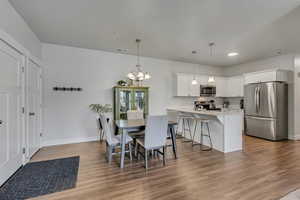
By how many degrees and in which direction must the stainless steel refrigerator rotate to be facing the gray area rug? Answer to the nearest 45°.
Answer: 0° — it already faces it

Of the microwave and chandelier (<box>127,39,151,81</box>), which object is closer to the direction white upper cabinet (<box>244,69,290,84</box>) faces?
the chandelier

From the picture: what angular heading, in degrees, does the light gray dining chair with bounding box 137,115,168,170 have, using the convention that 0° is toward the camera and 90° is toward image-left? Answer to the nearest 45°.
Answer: approximately 135°

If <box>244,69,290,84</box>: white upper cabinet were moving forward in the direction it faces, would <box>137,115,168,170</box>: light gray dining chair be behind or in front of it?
in front

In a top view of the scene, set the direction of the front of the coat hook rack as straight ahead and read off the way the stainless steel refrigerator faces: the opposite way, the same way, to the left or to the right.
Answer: to the right

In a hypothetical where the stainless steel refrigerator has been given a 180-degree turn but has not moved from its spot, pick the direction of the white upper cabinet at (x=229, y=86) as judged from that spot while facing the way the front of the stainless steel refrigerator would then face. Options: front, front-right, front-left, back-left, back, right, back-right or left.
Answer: left

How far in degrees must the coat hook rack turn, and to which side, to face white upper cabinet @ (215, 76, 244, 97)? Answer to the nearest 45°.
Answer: approximately 90° to its left

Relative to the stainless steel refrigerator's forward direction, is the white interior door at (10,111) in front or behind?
in front

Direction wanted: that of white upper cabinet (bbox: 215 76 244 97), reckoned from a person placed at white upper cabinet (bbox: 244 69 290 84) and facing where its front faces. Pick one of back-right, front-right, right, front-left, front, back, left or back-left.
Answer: right
